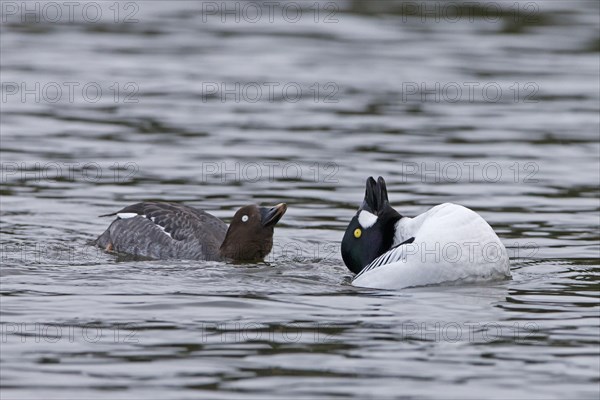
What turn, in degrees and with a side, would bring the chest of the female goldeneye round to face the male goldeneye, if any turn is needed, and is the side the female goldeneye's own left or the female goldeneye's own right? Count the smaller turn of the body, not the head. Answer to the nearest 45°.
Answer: approximately 45° to the female goldeneye's own right

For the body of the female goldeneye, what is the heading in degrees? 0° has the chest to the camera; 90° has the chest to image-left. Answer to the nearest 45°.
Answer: approximately 270°
